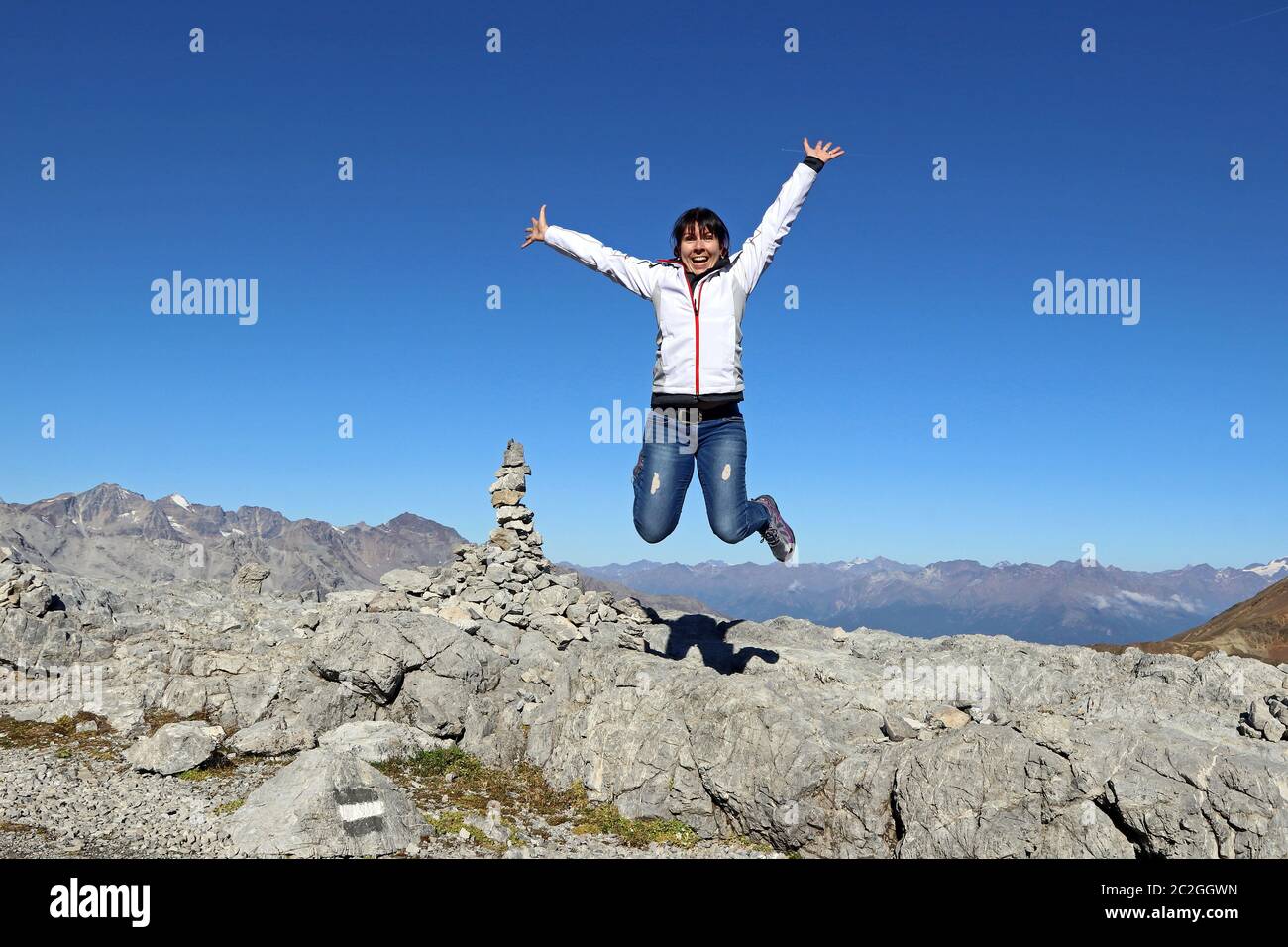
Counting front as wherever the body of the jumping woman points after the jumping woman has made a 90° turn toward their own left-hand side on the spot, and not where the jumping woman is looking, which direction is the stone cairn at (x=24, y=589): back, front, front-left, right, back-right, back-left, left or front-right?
back-left

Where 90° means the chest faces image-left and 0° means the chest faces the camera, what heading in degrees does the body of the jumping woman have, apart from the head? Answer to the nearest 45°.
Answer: approximately 0°

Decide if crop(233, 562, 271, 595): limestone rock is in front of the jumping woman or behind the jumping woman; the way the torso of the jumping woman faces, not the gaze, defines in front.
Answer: behind
